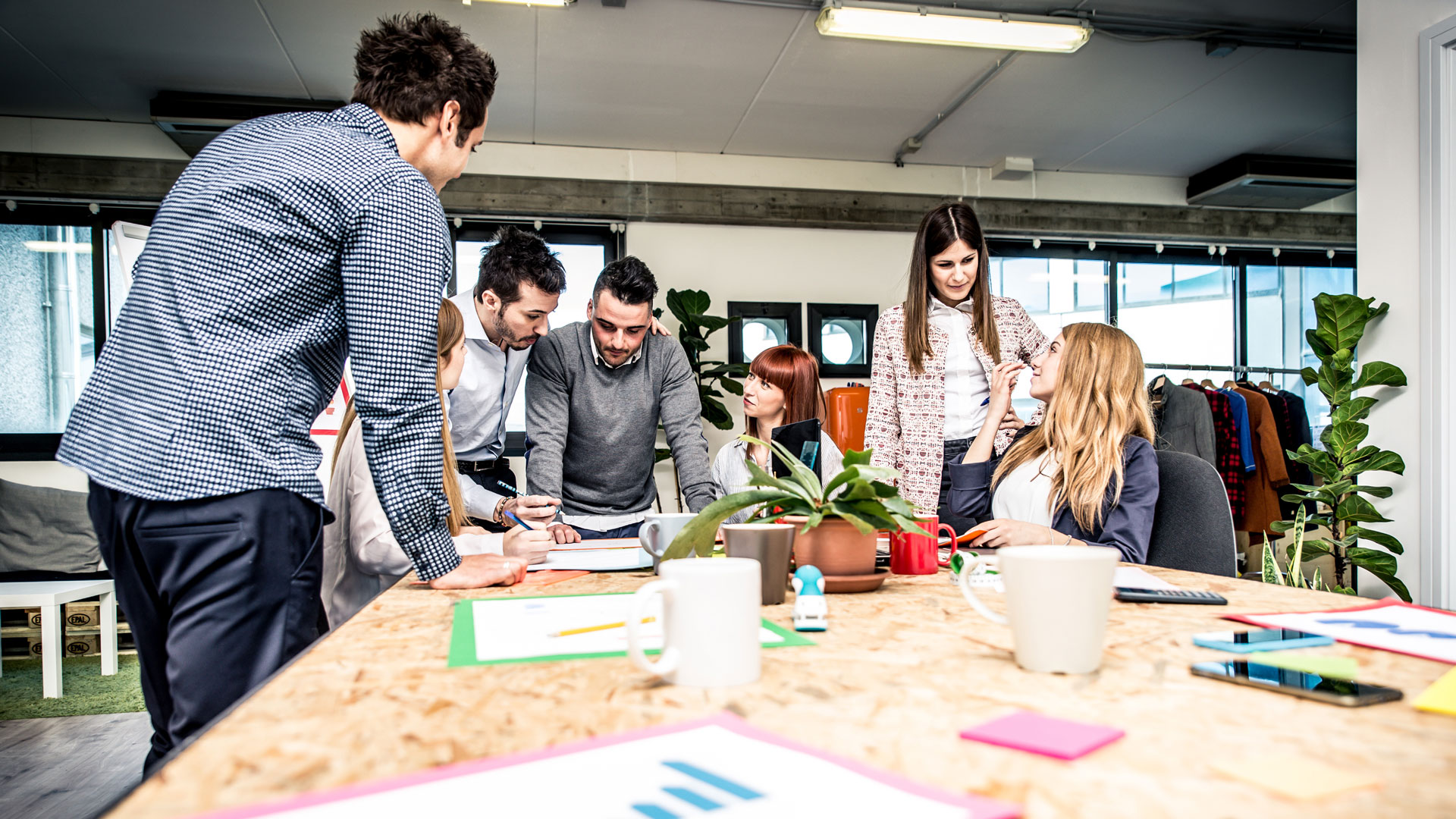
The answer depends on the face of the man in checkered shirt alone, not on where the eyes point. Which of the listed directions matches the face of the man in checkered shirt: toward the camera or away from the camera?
away from the camera

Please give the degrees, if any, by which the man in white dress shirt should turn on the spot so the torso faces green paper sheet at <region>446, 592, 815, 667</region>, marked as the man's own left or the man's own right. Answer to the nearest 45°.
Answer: approximately 45° to the man's own right

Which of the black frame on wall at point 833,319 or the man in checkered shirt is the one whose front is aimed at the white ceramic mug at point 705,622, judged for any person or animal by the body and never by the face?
the black frame on wall

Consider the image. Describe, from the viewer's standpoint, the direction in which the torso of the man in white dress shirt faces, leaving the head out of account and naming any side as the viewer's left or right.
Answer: facing the viewer and to the right of the viewer

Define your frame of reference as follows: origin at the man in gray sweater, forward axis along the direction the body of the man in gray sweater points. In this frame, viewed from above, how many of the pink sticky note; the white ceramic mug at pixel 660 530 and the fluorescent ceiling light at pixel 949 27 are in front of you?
2

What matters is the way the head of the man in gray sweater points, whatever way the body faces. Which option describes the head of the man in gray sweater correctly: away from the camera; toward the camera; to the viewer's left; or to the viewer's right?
toward the camera

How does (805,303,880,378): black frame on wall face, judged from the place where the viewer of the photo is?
facing the viewer

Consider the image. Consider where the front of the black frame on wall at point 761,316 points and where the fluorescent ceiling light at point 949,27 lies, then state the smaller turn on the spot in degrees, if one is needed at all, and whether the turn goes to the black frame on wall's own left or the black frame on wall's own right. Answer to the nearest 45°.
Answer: approximately 45° to the black frame on wall's own left

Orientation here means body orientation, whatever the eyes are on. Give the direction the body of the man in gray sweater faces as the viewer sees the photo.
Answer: toward the camera

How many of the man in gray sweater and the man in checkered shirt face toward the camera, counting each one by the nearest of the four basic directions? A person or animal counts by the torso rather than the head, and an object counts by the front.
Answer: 1

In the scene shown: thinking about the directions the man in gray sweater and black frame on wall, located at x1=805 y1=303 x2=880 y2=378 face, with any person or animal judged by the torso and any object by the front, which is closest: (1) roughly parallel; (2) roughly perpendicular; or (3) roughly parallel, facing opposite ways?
roughly parallel

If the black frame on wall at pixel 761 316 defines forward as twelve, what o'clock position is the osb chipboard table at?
The osb chipboard table is roughly at 12 o'clock from the black frame on wall.
